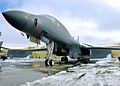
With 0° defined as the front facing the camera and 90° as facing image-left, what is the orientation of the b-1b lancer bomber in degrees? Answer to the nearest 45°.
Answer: approximately 45°
